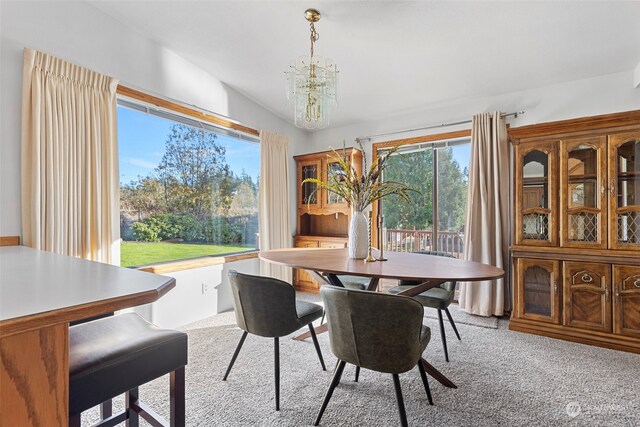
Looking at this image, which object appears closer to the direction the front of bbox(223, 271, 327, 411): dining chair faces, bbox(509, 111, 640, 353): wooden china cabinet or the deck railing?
the deck railing

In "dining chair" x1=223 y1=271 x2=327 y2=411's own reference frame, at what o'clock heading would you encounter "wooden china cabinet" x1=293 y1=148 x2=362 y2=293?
The wooden china cabinet is roughly at 11 o'clock from the dining chair.

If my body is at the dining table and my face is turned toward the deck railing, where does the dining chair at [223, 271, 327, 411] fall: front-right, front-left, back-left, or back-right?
back-left

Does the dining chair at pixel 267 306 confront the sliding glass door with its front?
yes

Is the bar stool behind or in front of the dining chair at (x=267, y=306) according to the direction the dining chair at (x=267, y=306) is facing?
behind

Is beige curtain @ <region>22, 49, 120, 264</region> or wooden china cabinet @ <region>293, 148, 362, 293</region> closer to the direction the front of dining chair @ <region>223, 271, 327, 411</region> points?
the wooden china cabinet

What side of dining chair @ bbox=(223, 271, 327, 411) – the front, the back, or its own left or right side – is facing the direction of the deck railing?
front

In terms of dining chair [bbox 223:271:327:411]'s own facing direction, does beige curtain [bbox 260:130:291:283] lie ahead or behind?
ahead

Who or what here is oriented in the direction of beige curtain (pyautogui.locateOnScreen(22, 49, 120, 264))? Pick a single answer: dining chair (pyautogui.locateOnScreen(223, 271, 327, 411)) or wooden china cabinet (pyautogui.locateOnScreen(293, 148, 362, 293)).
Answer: the wooden china cabinet

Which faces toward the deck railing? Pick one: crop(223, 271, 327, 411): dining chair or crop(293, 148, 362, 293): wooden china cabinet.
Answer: the dining chair

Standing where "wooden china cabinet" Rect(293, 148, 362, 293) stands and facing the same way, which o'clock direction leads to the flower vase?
The flower vase is roughly at 10 o'clock from the wooden china cabinet.

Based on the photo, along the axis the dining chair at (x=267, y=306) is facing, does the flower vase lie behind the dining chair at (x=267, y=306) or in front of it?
in front

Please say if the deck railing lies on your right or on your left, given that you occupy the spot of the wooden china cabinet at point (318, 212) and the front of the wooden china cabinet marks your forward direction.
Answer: on your left

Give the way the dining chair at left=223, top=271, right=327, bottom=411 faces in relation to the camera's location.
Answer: facing away from the viewer and to the right of the viewer

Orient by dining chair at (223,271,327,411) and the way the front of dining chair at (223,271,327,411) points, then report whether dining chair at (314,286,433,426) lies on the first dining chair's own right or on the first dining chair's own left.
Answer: on the first dining chair's own right

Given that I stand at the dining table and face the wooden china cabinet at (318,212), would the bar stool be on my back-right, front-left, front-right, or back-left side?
back-left

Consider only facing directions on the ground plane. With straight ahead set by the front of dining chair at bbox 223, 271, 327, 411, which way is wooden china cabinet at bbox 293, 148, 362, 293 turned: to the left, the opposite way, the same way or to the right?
the opposite way
